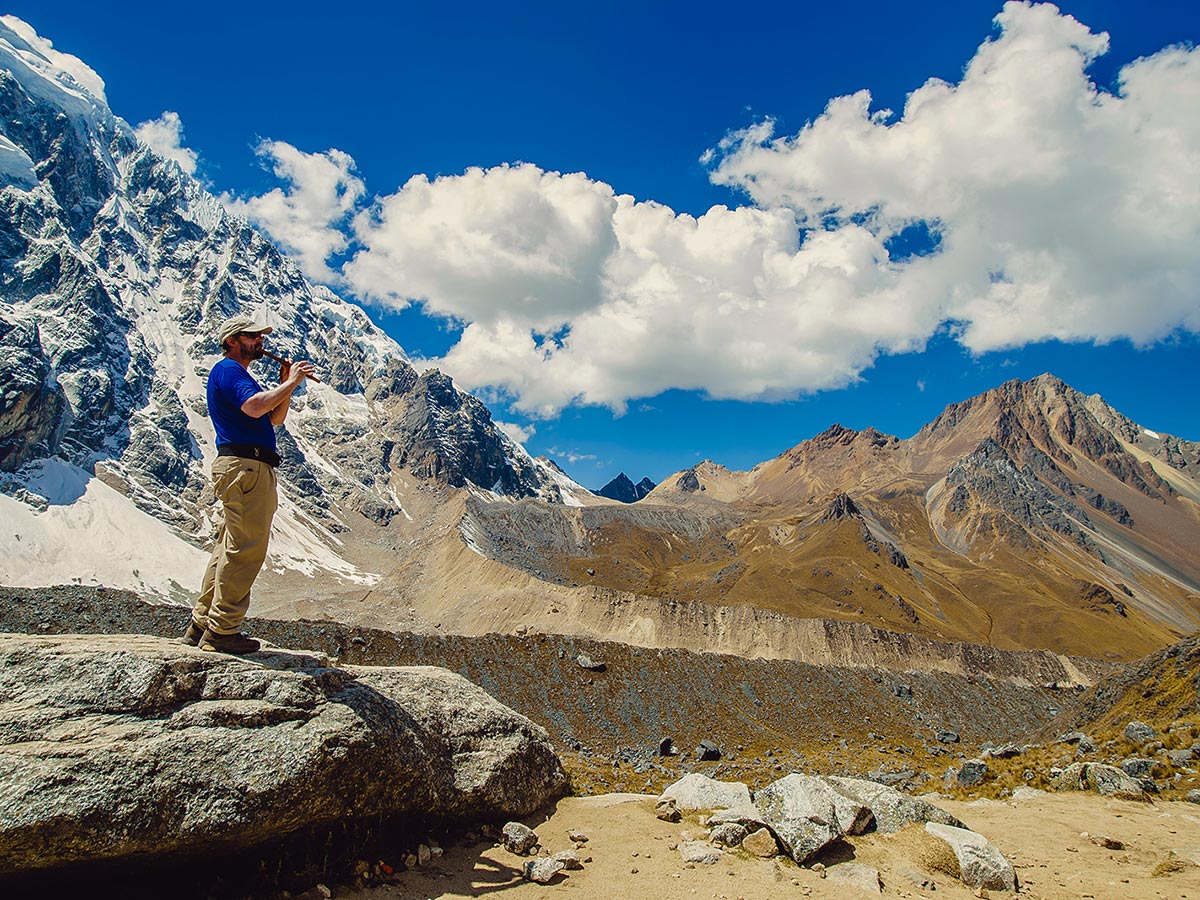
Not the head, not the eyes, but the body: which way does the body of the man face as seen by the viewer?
to the viewer's right

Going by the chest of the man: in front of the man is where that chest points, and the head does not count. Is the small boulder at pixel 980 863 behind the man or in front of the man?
in front

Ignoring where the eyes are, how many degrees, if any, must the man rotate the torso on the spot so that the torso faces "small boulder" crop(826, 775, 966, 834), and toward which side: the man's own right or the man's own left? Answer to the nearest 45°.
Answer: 0° — they already face it

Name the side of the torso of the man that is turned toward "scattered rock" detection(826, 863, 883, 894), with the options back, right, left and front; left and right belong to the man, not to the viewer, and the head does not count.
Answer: front

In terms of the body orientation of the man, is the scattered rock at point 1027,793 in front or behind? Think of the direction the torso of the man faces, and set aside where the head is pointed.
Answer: in front

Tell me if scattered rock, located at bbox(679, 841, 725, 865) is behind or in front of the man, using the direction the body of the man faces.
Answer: in front

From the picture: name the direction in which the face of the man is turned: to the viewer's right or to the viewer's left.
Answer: to the viewer's right
